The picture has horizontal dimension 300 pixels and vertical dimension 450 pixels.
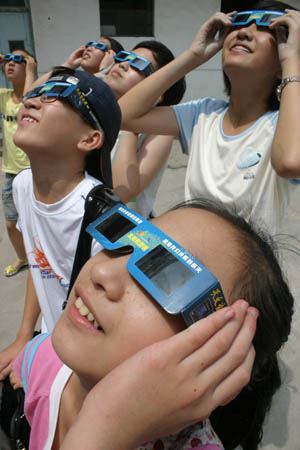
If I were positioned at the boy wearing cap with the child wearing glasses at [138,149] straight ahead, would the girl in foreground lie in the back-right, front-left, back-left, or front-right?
back-right

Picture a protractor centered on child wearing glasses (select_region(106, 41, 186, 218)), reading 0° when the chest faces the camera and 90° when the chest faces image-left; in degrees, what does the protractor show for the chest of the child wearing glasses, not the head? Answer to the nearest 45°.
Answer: approximately 45°

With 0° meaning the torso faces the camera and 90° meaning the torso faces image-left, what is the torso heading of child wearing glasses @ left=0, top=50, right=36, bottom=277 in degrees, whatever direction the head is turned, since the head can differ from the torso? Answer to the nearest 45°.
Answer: approximately 45°

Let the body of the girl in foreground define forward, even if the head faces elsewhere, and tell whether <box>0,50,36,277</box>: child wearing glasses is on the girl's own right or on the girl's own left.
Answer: on the girl's own right

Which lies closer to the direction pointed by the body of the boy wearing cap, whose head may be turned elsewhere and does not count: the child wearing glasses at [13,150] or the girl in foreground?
the girl in foreground
